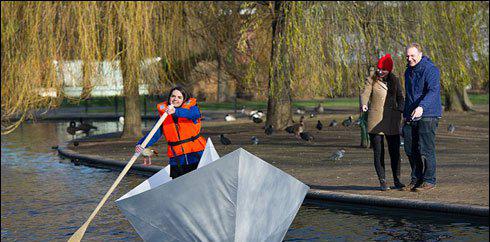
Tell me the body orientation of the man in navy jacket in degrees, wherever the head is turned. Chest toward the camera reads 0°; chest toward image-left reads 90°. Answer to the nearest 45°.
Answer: approximately 45°

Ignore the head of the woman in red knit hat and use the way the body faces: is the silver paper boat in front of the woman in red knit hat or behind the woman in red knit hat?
in front

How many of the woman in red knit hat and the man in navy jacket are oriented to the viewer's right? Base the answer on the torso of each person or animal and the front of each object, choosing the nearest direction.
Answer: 0

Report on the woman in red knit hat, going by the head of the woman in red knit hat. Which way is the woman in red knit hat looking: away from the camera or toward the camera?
toward the camera

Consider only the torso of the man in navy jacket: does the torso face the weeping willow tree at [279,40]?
no

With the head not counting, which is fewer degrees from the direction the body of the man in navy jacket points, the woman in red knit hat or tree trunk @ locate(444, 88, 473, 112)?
the woman in red knit hat

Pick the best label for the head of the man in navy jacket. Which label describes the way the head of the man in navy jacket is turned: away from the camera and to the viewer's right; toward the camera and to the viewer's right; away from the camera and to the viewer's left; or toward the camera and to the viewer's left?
toward the camera and to the viewer's left

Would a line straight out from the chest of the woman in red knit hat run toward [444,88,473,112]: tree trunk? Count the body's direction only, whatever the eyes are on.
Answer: no

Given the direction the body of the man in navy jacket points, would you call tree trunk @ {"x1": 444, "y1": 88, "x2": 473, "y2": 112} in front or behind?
behind

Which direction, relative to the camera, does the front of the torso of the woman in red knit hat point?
toward the camera

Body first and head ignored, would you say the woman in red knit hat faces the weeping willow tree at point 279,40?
no
